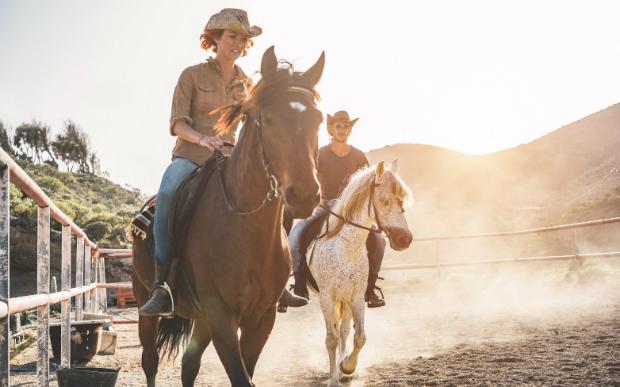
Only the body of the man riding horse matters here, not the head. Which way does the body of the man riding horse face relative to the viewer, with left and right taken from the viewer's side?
facing the viewer

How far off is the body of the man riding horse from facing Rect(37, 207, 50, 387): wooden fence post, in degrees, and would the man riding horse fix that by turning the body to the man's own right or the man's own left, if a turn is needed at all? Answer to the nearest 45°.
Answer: approximately 45° to the man's own right

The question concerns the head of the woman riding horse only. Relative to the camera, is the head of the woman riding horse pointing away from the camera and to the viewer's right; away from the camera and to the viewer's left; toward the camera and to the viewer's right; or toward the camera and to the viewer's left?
toward the camera and to the viewer's right

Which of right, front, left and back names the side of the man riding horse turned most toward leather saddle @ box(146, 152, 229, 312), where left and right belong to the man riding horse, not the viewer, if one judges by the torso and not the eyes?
front

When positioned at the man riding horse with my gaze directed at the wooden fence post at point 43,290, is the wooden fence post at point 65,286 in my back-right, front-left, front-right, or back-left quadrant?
front-right

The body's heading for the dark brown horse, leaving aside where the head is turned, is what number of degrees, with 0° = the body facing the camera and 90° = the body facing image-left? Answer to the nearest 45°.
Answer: approximately 315°

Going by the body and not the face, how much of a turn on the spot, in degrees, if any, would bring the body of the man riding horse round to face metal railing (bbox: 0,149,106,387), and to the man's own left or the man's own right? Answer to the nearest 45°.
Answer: approximately 45° to the man's own right

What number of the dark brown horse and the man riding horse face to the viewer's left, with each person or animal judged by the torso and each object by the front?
0
